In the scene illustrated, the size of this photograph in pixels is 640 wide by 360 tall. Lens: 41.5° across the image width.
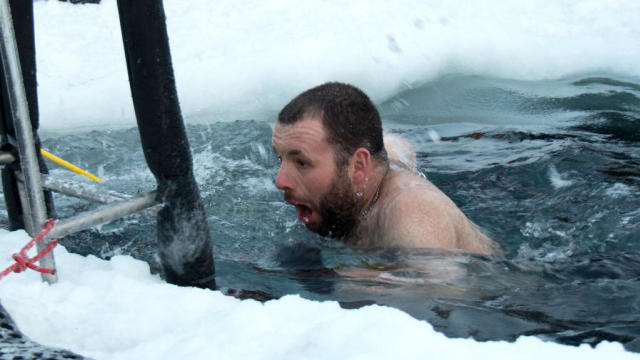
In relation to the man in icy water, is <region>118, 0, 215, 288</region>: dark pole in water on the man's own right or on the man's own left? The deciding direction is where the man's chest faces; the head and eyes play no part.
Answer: on the man's own left

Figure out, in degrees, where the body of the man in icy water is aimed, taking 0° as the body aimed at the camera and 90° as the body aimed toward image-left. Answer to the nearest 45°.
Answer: approximately 90°

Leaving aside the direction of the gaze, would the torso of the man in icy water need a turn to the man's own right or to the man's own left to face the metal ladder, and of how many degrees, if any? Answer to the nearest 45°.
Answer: approximately 45° to the man's own left

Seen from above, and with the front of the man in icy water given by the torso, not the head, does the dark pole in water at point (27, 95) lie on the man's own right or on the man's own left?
on the man's own left
